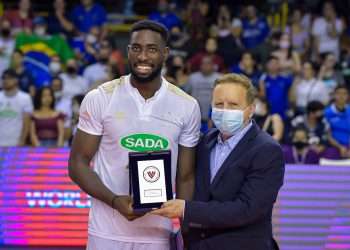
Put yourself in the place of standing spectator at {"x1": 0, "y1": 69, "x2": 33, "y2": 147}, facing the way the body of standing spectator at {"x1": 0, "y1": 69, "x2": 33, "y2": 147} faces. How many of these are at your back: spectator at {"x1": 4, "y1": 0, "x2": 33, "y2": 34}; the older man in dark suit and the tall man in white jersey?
1

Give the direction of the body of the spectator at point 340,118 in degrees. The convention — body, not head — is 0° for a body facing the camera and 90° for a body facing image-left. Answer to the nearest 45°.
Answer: approximately 0°

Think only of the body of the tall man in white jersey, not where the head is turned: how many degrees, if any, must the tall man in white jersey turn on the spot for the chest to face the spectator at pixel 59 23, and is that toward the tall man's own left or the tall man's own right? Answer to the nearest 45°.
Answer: approximately 180°

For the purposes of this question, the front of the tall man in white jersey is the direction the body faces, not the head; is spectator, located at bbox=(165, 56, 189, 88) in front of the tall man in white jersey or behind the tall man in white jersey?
behind

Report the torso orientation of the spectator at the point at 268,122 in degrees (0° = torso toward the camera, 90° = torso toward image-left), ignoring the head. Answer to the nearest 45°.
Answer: approximately 45°

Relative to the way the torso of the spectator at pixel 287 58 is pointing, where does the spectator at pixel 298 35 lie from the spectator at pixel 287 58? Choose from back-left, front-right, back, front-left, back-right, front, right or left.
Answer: back

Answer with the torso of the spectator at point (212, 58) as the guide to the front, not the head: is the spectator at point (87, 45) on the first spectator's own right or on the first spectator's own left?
on the first spectator's own right
